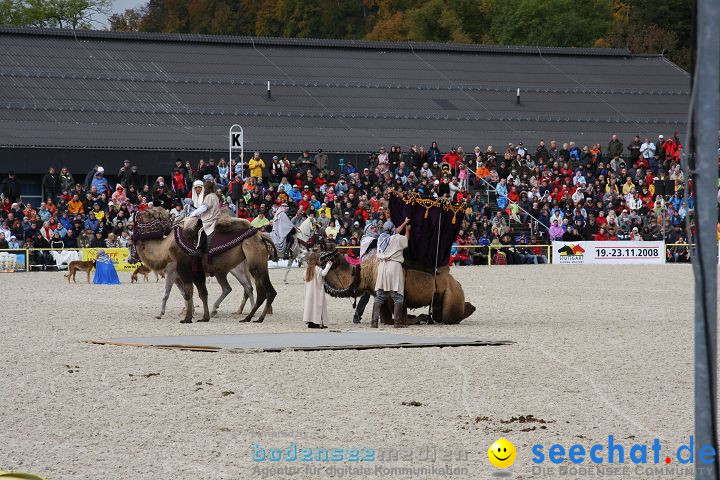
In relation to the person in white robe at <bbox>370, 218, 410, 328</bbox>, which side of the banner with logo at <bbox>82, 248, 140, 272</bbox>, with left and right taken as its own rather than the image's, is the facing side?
front

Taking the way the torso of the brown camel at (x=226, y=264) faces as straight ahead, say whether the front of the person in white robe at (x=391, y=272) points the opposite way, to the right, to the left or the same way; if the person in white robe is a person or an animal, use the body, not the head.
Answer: to the right

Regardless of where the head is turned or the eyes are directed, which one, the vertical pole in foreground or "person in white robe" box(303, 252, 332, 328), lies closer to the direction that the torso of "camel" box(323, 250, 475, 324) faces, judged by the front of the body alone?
the person in white robe

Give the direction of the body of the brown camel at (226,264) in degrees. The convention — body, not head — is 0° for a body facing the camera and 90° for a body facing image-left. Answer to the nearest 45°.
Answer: approximately 90°

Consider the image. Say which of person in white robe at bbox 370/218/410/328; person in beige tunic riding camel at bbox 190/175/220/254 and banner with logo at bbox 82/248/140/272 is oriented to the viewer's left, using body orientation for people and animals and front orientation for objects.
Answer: person in beige tunic riding camel at bbox 190/175/220/254

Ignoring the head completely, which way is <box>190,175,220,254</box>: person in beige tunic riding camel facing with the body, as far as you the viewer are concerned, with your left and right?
facing to the left of the viewer

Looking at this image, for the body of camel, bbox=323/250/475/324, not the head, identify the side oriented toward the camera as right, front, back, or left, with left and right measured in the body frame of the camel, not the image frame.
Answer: left

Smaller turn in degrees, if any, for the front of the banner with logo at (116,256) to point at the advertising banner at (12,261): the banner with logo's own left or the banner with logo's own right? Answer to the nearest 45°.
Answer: approximately 90° to the banner with logo's own right

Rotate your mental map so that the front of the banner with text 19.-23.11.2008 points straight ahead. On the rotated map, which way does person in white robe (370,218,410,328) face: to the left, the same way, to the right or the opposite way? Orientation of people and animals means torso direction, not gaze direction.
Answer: the opposite way

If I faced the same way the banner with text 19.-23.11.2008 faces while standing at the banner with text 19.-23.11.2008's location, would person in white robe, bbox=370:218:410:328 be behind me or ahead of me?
ahead

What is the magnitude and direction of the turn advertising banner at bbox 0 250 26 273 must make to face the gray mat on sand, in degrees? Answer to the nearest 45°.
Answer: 0° — it already faces it

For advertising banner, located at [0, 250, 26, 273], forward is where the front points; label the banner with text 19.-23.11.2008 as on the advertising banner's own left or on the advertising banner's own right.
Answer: on the advertising banner's own left

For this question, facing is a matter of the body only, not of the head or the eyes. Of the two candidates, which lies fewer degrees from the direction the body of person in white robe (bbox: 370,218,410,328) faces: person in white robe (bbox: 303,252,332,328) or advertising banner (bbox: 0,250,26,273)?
the advertising banner
